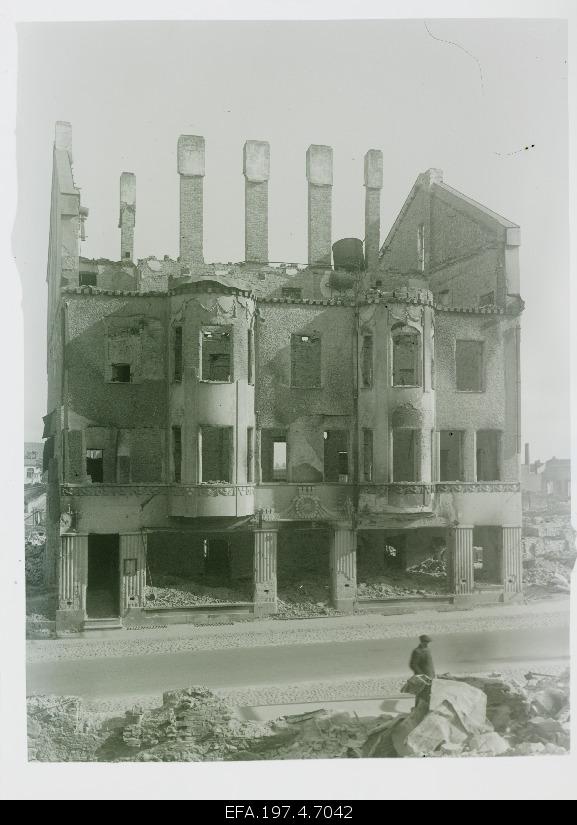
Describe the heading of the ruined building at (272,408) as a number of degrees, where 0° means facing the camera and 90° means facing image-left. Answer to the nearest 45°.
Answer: approximately 0°

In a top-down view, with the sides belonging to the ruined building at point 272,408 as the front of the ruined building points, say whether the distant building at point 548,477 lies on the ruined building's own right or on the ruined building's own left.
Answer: on the ruined building's own left

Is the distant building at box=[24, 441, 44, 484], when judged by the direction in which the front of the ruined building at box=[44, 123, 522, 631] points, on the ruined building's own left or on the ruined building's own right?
on the ruined building's own right

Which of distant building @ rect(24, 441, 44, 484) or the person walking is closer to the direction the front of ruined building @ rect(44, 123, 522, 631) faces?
the person walking
